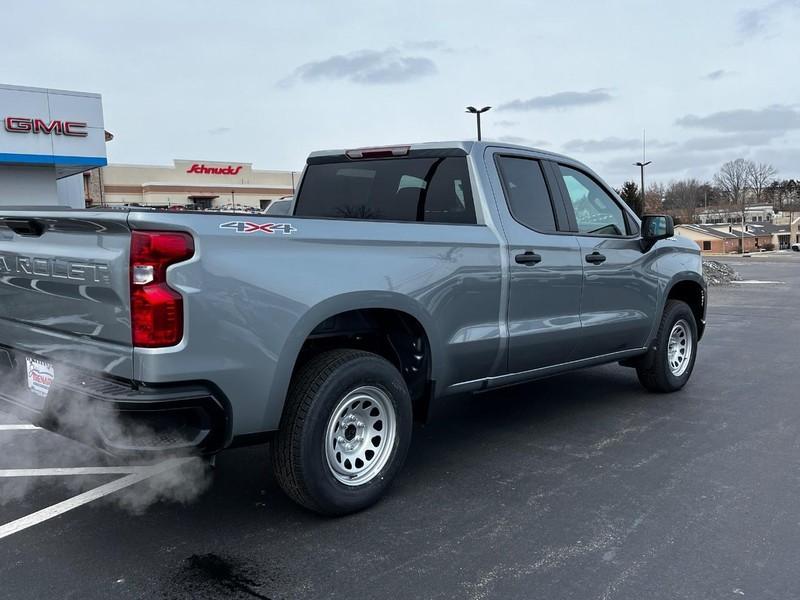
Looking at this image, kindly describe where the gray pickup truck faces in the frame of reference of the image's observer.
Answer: facing away from the viewer and to the right of the viewer

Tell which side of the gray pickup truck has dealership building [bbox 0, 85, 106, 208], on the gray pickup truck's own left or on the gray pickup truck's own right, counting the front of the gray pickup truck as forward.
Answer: on the gray pickup truck's own left
